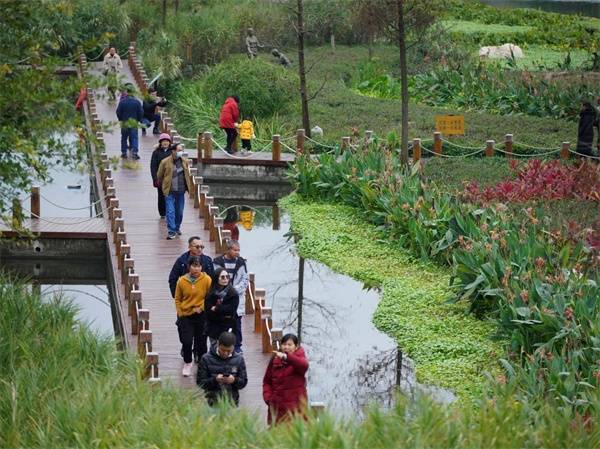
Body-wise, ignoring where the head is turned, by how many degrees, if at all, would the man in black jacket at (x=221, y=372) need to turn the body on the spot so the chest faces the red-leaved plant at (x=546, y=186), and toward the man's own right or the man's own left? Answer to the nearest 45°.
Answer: approximately 135° to the man's own left

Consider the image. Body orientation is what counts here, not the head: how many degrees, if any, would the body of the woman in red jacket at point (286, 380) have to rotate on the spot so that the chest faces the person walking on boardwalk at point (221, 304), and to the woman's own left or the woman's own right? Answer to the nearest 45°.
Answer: approximately 135° to the woman's own right

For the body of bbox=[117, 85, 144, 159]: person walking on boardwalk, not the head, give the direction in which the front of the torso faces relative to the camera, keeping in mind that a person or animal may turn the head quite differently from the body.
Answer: away from the camera

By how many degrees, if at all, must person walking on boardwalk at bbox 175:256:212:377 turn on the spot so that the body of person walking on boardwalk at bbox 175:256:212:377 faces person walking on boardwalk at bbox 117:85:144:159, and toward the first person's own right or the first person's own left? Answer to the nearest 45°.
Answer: approximately 180°

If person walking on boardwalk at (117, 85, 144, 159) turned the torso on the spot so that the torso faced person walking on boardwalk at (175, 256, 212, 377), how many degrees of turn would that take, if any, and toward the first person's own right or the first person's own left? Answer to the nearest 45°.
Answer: approximately 180°

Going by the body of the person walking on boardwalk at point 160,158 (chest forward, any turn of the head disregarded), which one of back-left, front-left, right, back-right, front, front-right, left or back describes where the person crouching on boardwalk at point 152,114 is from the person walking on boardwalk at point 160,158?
back
